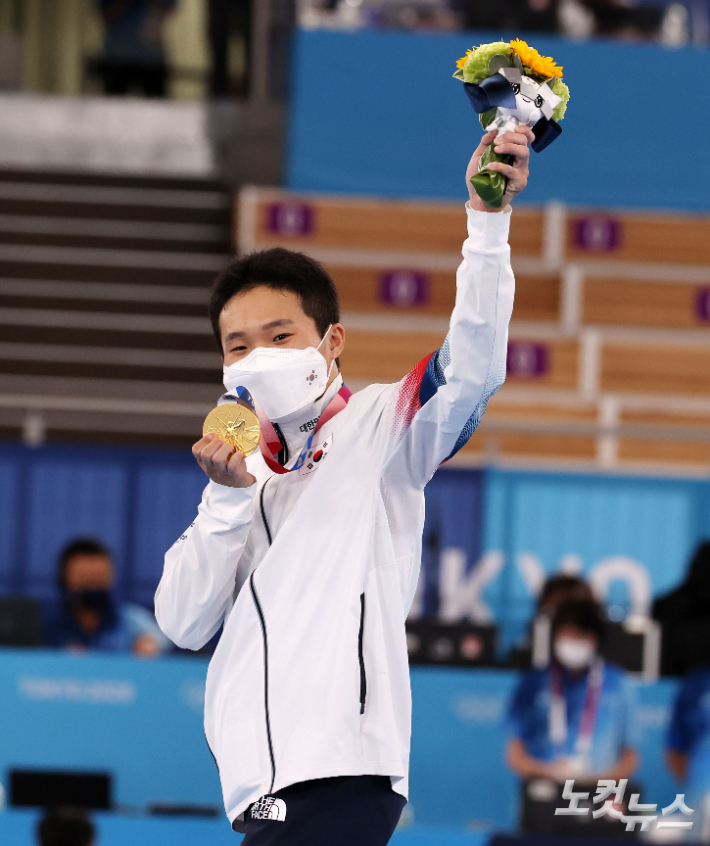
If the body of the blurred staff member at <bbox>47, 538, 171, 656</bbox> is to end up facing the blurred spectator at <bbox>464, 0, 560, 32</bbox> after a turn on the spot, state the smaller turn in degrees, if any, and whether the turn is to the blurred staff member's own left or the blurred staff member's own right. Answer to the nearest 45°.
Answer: approximately 135° to the blurred staff member's own left

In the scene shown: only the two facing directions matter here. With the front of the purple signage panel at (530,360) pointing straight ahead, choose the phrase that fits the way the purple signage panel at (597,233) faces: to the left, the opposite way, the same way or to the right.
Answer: the same way

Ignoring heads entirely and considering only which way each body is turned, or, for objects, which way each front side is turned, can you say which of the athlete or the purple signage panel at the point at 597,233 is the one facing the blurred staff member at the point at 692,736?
the purple signage panel

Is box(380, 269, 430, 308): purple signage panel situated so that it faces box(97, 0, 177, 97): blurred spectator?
no

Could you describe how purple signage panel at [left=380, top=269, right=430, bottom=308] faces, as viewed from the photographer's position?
facing the viewer

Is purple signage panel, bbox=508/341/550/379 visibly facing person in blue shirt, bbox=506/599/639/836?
yes

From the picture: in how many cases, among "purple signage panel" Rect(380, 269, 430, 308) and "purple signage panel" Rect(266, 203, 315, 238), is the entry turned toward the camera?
2

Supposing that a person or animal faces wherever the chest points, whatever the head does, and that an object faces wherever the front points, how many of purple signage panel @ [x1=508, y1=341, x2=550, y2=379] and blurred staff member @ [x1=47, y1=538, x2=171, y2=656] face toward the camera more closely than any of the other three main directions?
2

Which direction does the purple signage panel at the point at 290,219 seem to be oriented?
toward the camera

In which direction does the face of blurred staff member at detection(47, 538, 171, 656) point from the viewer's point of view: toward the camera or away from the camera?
toward the camera

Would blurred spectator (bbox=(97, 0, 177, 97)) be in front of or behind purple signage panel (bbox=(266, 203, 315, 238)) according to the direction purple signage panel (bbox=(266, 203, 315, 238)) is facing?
behind

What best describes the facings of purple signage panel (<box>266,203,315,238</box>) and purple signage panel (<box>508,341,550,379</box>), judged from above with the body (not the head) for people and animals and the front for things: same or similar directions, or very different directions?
same or similar directions

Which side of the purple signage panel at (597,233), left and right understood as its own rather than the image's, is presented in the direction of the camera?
front
